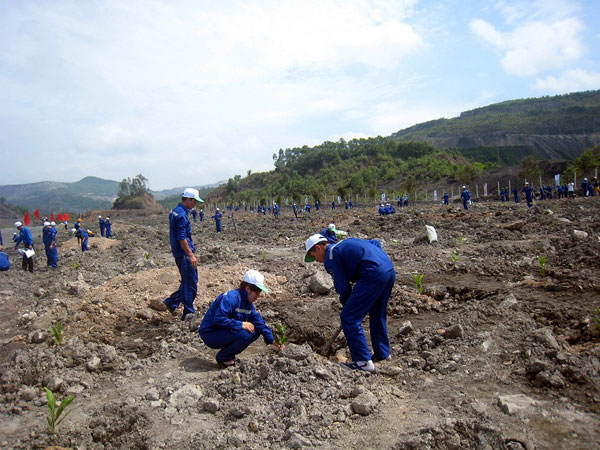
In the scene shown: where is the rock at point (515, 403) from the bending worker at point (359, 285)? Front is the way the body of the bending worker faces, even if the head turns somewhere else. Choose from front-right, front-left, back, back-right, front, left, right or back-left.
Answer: back-left

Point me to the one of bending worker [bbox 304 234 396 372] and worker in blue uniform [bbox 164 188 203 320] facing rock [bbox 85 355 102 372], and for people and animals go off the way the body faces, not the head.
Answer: the bending worker

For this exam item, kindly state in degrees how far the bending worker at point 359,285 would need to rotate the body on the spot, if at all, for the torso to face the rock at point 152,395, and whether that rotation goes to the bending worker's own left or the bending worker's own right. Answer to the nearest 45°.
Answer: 0° — they already face it

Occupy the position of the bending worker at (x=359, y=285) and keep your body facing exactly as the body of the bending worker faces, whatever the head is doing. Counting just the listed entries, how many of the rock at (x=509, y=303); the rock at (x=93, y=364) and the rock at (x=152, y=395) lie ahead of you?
2

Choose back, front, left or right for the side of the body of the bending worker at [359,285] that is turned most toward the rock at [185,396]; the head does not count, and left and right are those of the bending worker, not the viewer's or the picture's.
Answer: front

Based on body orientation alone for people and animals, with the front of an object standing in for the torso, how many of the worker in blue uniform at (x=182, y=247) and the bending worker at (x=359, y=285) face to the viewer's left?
1

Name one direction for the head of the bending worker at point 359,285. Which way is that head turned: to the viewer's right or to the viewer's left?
to the viewer's left

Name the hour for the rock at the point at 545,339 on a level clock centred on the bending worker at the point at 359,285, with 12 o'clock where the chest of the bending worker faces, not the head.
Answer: The rock is roughly at 6 o'clock from the bending worker.

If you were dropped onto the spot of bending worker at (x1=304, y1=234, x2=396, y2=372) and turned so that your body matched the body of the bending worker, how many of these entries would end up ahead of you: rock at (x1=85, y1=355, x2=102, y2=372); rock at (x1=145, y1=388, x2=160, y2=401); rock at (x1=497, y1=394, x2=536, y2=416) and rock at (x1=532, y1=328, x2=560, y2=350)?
2

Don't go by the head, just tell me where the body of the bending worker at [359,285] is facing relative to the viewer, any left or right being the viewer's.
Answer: facing to the left of the viewer

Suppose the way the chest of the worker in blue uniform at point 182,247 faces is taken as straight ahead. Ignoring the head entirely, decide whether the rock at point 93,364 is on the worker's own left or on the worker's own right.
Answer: on the worker's own right

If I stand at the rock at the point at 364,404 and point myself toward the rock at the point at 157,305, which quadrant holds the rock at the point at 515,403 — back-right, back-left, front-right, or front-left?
back-right
